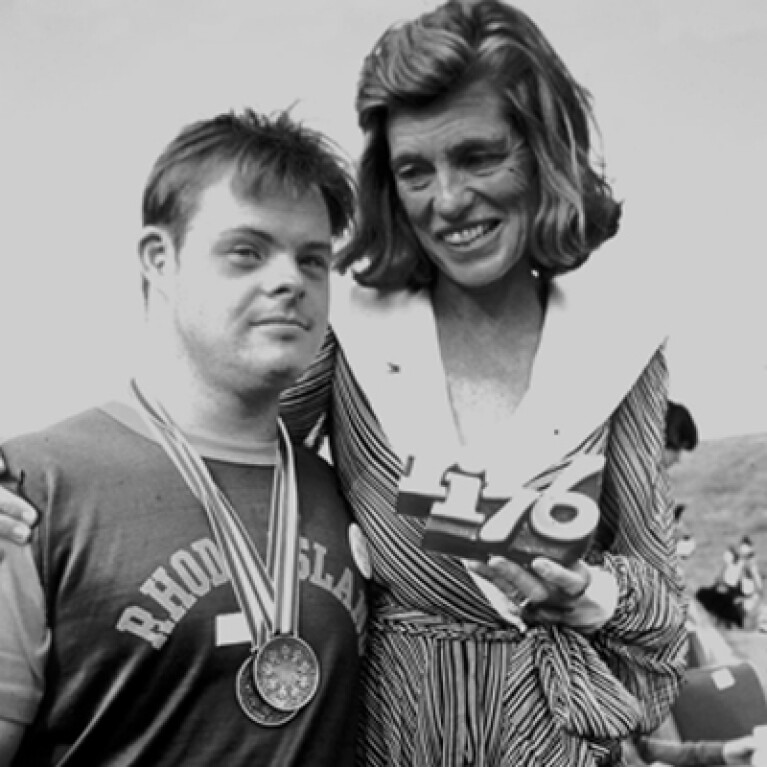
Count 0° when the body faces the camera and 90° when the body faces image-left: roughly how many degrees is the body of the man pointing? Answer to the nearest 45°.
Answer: approximately 315°

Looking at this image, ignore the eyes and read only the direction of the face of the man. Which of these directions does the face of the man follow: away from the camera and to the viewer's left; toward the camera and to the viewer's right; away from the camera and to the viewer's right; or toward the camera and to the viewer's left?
toward the camera and to the viewer's right
